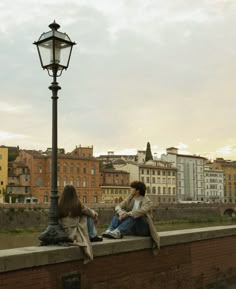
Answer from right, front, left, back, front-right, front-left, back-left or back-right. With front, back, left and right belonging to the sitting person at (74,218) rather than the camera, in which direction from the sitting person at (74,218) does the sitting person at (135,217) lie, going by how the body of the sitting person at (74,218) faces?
front

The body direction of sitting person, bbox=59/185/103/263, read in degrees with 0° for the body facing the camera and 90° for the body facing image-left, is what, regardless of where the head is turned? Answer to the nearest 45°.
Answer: approximately 225°
